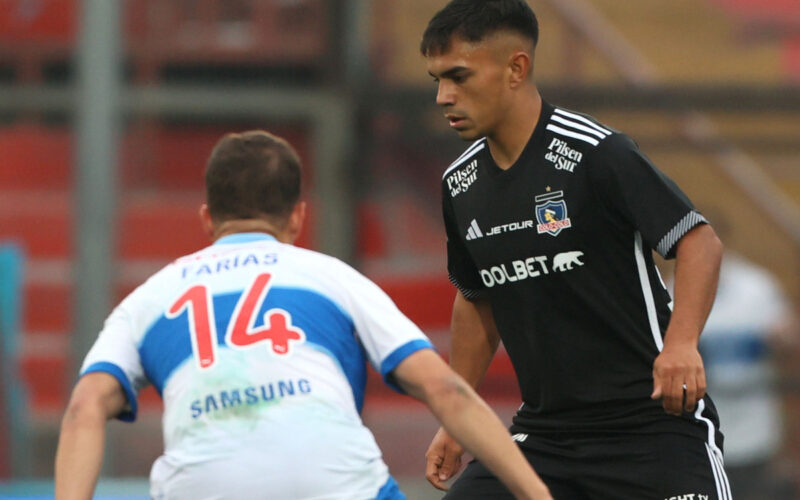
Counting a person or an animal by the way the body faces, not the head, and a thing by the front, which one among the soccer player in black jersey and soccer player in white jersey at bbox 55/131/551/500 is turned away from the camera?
the soccer player in white jersey

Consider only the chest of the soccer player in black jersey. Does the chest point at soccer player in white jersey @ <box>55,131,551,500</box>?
yes

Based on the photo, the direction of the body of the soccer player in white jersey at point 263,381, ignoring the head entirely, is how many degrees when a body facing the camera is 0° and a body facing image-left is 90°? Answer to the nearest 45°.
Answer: approximately 180°

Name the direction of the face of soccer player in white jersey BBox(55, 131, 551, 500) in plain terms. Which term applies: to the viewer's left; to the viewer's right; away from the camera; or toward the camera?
away from the camera

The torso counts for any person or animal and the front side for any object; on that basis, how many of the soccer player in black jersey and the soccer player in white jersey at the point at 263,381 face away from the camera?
1

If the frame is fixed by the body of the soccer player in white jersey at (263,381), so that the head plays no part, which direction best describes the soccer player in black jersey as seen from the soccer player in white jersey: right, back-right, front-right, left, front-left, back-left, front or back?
front-right
